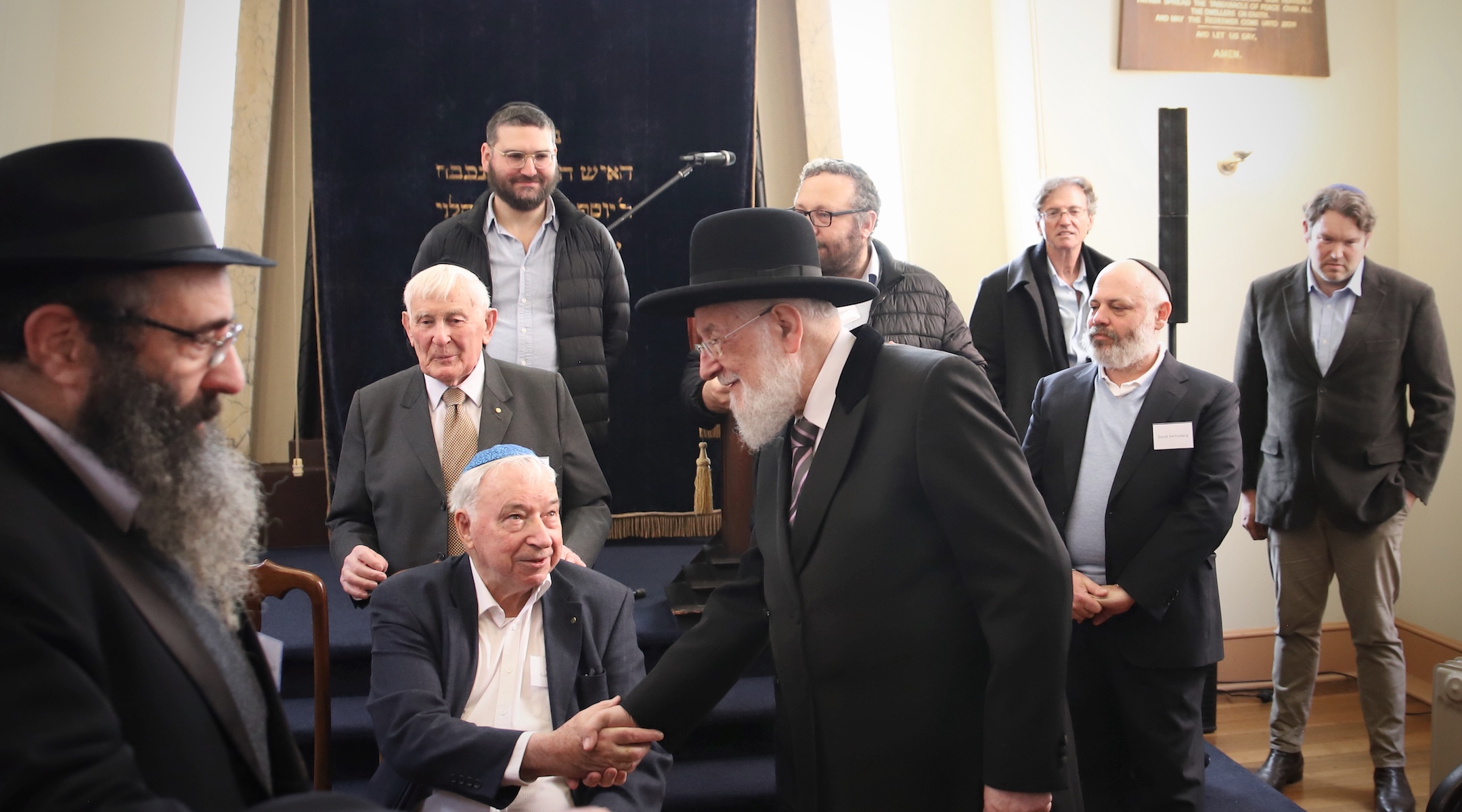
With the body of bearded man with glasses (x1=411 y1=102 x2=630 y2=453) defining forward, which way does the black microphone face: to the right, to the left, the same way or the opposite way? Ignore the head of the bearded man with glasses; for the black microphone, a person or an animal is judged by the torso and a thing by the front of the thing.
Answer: to the left

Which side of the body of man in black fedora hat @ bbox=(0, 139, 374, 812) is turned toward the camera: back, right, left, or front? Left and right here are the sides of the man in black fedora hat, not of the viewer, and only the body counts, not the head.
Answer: right

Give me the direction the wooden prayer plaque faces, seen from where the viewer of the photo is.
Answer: facing the viewer

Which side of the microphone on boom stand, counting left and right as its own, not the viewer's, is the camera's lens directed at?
right

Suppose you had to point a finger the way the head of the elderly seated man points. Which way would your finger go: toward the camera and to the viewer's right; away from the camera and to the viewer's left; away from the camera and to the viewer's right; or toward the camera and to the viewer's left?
toward the camera and to the viewer's right

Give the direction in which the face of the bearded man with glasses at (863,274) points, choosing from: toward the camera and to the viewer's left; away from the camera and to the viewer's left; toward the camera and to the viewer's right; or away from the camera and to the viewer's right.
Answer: toward the camera and to the viewer's left

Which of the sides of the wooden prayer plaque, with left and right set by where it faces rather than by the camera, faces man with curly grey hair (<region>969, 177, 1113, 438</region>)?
front

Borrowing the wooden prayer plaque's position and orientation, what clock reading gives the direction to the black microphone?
The black microphone is roughly at 2 o'clock from the wooden prayer plaque.

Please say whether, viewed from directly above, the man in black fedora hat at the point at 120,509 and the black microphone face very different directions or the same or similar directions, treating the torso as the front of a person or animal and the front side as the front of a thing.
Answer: same or similar directions

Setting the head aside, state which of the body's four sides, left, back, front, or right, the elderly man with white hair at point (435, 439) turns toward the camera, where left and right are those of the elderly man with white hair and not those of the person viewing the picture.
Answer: front

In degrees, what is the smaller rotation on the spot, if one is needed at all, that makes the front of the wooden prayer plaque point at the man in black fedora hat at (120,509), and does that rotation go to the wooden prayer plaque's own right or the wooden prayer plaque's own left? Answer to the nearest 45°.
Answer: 0° — it already faces them
